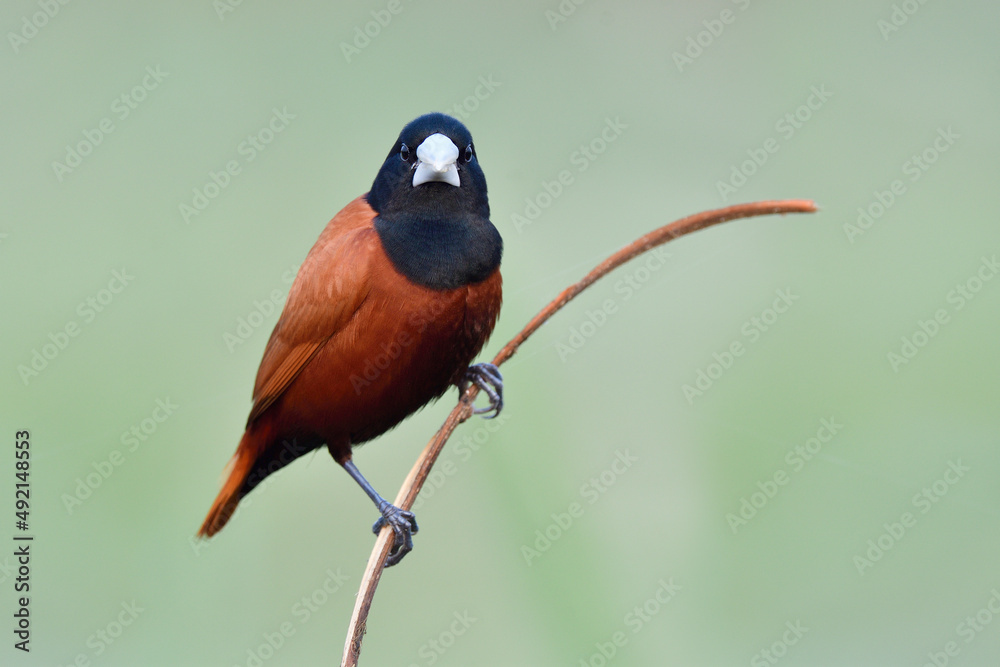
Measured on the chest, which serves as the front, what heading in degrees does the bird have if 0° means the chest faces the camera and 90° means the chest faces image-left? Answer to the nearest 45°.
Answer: approximately 315°
